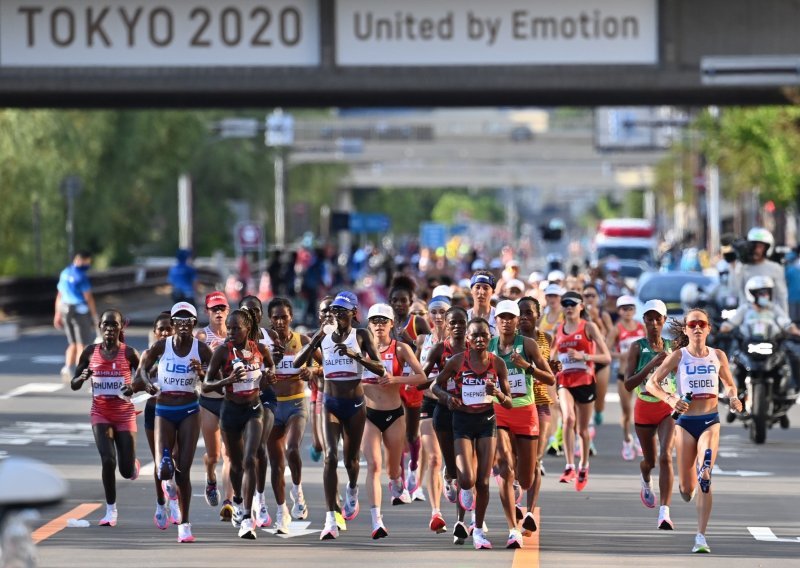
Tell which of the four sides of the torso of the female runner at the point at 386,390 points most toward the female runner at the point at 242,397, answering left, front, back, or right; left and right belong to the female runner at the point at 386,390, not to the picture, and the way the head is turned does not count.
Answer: right

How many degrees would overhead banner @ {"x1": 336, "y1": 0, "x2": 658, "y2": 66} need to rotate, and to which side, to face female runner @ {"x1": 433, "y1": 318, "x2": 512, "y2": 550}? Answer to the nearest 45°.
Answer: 0° — it already faces them

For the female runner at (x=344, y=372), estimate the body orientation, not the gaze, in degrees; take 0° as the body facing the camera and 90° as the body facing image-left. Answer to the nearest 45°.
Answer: approximately 0°

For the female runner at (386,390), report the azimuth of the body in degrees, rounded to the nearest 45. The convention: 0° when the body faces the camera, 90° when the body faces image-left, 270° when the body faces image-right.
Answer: approximately 0°

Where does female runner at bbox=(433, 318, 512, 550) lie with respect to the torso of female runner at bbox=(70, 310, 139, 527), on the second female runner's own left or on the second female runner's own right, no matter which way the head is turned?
on the second female runner's own left
